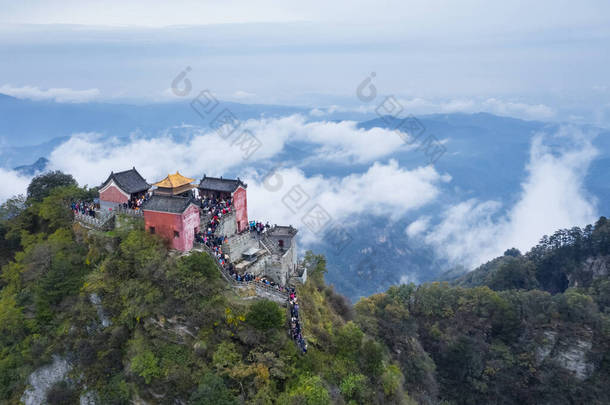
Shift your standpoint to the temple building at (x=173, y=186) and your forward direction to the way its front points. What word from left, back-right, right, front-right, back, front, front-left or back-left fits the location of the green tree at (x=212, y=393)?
front-right

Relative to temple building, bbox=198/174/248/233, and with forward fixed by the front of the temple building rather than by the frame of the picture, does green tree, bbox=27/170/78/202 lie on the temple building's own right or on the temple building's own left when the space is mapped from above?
on the temple building's own right

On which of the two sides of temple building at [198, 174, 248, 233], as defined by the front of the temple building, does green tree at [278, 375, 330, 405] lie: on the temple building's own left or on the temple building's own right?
on the temple building's own left

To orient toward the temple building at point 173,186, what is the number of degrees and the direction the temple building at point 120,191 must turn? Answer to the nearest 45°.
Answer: approximately 45° to its left

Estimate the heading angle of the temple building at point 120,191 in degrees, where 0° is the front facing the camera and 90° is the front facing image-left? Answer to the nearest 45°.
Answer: approximately 315°

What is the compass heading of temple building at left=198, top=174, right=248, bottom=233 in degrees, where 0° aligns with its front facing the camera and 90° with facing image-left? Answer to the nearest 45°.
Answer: approximately 45°
